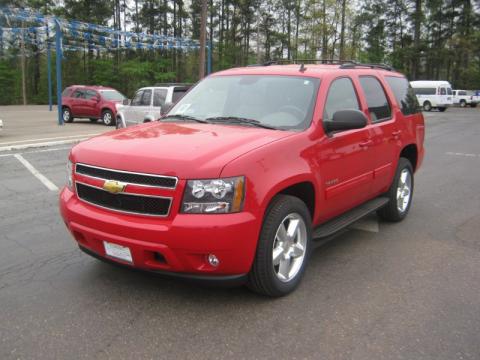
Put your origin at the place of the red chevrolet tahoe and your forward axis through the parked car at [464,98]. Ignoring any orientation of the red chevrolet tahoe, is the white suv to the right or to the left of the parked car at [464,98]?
left

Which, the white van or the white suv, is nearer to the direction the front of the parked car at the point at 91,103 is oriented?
the white suv

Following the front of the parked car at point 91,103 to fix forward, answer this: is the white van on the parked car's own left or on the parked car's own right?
on the parked car's own left

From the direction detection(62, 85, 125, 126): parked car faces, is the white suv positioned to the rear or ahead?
ahead

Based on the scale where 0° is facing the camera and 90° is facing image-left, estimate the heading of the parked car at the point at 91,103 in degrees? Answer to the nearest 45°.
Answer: approximately 315°

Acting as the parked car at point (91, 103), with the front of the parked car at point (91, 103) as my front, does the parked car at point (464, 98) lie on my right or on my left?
on my left

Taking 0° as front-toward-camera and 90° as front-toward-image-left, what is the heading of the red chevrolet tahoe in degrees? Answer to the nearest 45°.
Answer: approximately 45°

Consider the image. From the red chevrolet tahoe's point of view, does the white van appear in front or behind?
behind

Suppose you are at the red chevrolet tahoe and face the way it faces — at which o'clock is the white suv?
The white suv is roughly at 4 o'clock from the red chevrolet tahoe.
